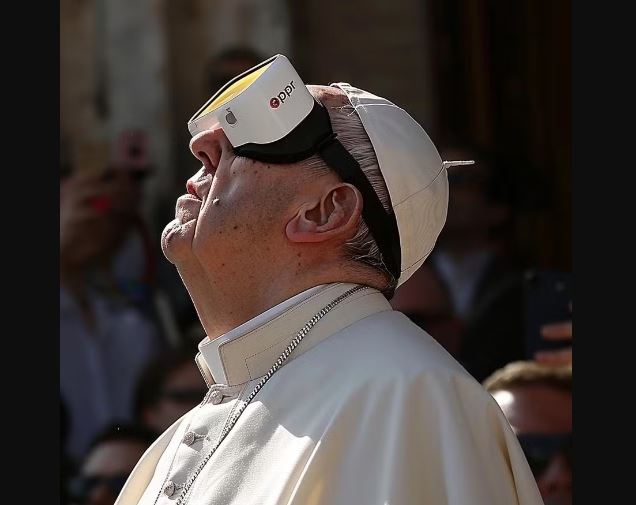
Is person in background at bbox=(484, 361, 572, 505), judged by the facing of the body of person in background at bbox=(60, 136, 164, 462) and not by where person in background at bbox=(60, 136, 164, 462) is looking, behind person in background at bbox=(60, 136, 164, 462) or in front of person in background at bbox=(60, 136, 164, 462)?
in front

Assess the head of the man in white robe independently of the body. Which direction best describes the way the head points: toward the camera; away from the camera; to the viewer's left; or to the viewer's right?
to the viewer's left

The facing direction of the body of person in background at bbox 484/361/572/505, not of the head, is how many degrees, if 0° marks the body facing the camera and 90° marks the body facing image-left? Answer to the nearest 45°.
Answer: approximately 0°

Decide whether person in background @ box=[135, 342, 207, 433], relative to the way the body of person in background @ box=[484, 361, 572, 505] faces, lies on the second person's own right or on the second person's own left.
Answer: on the second person's own right

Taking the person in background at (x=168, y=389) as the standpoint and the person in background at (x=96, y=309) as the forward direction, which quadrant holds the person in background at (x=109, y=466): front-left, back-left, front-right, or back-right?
back-left

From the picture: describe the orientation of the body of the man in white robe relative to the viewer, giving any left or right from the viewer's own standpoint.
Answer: facing to the left of the viewer

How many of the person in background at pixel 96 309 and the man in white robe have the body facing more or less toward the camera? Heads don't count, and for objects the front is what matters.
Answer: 1

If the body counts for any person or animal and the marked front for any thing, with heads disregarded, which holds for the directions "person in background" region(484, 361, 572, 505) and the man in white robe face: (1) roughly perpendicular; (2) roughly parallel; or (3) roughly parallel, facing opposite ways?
roughly perpendicular

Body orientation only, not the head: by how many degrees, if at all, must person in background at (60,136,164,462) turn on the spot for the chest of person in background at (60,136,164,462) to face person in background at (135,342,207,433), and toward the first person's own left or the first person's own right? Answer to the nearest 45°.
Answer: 0° — they already face them

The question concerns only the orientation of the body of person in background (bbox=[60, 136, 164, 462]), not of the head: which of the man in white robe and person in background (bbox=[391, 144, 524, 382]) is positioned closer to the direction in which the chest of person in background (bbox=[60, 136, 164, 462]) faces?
the man in white robe

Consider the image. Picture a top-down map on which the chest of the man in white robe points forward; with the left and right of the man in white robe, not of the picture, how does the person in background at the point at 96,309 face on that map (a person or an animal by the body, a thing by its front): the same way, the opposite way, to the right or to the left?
to the left

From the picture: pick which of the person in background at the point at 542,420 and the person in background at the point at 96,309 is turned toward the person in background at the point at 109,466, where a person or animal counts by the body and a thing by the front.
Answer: the person in background at the point at 96,309
